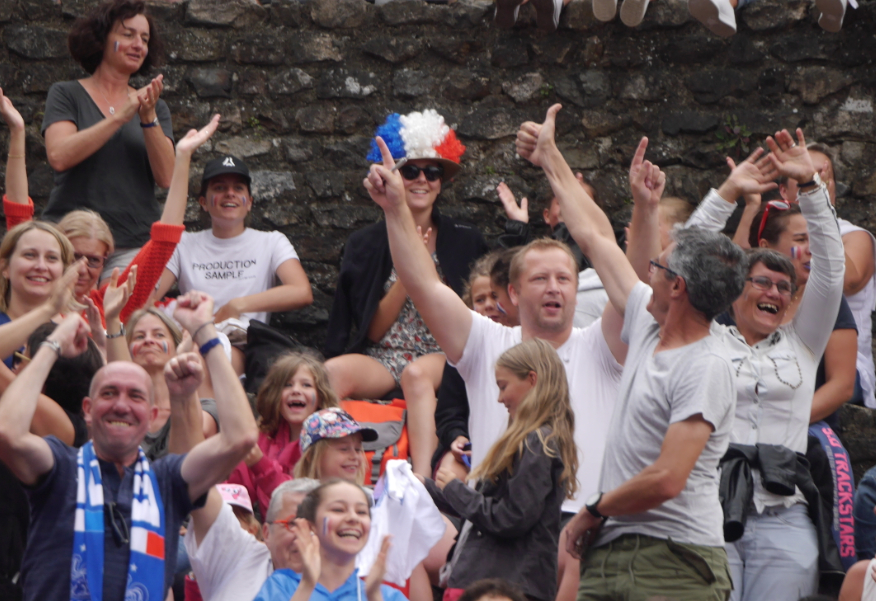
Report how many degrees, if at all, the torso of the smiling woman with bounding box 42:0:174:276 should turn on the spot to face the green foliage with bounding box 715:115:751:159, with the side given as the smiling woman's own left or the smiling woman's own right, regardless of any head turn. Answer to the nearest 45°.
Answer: approximately 45° to the smiling woman's own left

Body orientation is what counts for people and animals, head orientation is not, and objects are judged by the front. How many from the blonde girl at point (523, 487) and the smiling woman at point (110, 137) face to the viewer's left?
1

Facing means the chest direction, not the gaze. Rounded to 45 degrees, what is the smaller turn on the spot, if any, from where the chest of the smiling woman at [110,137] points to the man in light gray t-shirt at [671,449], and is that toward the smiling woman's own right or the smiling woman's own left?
0° — they already face them

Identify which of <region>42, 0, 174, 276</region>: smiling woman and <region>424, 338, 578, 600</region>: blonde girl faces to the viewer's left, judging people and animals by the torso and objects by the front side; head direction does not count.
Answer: the blonde girl

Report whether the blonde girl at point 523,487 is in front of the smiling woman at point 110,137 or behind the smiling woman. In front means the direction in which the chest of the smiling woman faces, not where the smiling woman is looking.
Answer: in front

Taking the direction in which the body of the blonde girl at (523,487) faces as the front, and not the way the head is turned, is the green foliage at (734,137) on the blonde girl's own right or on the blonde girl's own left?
on the blonde girl's own right

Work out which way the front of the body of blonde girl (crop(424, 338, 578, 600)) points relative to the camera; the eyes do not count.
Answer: to the viewer's left

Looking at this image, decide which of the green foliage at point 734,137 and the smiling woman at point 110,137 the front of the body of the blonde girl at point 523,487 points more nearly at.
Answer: the smiling woman

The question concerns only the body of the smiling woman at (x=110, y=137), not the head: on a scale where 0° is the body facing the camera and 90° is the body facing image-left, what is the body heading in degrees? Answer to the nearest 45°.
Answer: approximately 315°

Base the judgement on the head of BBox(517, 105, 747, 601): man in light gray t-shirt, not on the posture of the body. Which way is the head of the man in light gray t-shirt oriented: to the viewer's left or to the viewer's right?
to the viewer's left
